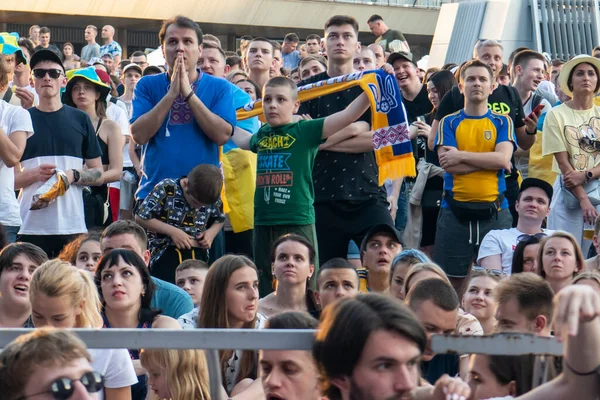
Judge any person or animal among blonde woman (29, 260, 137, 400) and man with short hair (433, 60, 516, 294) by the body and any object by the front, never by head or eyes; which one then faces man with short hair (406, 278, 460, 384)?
man with short hair (433, 60, 516, 294)

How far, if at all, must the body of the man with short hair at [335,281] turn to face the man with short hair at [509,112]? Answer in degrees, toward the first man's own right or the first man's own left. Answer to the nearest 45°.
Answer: approximately 135° to the first man's own left

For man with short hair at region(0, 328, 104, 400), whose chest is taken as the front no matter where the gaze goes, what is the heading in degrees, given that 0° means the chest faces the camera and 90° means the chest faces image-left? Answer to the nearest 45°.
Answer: approximately 315°

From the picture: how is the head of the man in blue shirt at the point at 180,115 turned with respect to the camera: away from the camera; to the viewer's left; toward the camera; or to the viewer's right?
toward the camera

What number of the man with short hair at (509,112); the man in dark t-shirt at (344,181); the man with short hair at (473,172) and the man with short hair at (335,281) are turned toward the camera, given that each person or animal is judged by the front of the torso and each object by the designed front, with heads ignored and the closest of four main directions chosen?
4

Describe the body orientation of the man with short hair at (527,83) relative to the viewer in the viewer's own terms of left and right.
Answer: facing the viewer and to the right of the viewer

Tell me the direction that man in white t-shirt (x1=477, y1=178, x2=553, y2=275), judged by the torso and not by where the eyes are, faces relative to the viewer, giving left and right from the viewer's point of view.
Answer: facing the viewer

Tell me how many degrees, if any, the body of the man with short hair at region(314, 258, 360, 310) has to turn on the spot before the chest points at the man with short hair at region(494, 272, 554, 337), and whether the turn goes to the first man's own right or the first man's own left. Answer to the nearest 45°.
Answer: approximately 45° to the first man's own left

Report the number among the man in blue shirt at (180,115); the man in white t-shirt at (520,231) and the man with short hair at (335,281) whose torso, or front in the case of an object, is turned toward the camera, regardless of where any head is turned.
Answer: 3

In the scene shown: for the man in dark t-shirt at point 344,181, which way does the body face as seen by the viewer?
toward the camera

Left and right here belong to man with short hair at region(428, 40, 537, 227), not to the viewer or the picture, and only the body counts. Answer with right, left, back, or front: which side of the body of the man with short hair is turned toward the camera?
front

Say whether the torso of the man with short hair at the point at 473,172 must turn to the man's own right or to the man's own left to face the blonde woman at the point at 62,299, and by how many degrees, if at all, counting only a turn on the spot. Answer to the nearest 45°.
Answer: approximately 45° to the man's own right

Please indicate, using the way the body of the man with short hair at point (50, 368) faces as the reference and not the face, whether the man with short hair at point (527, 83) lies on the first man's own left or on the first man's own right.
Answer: on the first man's own left

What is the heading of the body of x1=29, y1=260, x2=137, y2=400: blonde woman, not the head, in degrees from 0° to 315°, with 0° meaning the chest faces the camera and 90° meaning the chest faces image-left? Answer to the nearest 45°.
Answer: approximately 45°

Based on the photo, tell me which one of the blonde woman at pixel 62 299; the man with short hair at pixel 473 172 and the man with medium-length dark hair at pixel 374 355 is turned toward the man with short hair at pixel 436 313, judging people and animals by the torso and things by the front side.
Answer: the man with short hair at pixel 473 172

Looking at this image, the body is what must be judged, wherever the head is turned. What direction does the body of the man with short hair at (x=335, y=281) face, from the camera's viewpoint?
toward the camera

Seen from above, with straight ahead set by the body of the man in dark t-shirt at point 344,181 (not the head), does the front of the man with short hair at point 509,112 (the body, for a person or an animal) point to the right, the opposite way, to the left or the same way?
the same way

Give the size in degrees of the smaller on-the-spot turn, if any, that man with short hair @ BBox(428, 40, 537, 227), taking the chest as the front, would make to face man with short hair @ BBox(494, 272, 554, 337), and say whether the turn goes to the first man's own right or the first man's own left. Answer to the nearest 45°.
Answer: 0° — they already face them

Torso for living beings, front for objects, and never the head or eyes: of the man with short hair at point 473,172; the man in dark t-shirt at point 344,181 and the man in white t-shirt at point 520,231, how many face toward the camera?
3
